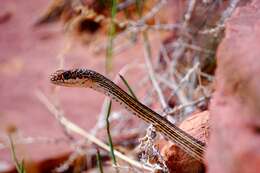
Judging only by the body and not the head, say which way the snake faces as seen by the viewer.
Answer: to the viewer's left

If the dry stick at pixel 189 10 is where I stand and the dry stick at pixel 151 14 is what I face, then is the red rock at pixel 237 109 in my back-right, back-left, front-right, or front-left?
back-left

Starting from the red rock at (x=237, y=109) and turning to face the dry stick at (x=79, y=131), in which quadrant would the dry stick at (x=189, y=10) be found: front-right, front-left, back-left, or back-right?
front-right
